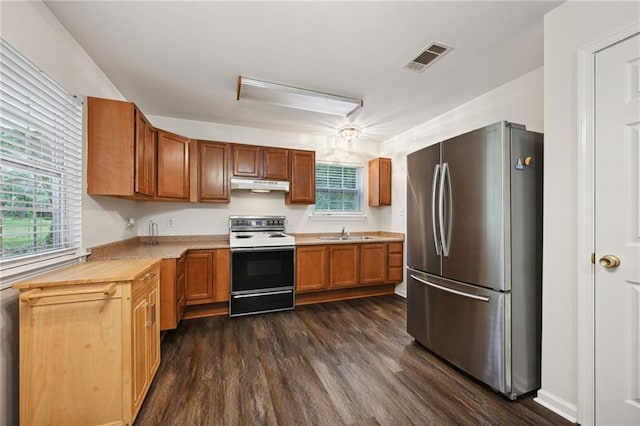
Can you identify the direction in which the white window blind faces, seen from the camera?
facing the viewer and to the right of the viewer

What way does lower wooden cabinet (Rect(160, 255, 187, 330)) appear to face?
to the viewer's right

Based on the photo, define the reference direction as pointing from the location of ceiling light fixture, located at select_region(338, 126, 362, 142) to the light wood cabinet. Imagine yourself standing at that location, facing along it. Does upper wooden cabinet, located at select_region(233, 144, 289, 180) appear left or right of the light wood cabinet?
right

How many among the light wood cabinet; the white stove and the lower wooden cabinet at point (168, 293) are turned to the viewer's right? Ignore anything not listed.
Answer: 2

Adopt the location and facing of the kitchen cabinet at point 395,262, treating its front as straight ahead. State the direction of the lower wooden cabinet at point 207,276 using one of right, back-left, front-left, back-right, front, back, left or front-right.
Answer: front-right

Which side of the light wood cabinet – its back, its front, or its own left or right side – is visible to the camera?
right

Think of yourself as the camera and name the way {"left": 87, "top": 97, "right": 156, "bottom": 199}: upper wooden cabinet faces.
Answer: facing to the right of the viewer

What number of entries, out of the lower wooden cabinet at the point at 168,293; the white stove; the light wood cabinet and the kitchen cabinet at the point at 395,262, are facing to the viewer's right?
2

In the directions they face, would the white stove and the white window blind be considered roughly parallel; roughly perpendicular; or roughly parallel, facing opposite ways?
roughly perpendicular

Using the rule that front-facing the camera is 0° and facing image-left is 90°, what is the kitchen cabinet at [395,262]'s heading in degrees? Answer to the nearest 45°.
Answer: approximately 0°

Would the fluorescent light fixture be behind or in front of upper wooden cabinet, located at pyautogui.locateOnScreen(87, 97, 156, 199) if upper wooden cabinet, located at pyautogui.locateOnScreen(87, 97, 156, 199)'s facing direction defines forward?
in front

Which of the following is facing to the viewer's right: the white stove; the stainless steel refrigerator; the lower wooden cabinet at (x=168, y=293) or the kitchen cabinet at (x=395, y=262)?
the lower wooden cabinet
